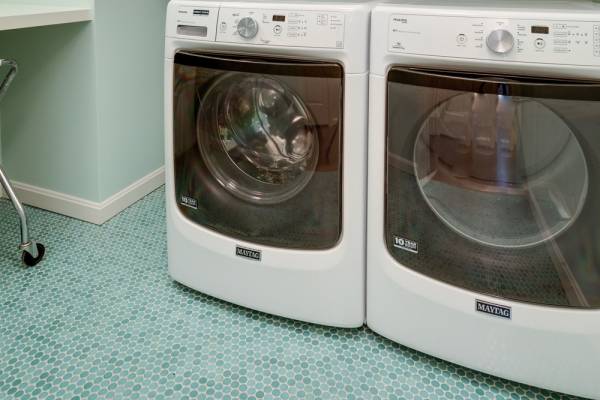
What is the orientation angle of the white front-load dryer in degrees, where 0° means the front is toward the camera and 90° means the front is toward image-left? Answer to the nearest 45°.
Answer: approximately 0°
